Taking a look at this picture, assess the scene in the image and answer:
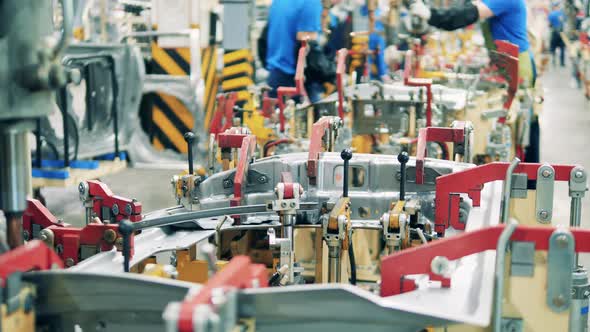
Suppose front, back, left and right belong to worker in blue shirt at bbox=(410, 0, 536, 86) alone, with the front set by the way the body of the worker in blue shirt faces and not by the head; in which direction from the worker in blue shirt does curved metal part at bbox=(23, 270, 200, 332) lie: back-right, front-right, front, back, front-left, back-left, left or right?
left

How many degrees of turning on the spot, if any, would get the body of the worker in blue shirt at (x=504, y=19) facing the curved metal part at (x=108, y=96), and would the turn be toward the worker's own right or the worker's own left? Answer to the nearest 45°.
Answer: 0° — they already face it

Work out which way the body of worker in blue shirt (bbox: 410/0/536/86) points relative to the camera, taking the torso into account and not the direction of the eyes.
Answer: to the viewer's left

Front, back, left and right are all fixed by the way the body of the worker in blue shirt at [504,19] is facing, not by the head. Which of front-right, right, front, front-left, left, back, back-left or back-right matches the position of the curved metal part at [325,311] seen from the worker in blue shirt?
left

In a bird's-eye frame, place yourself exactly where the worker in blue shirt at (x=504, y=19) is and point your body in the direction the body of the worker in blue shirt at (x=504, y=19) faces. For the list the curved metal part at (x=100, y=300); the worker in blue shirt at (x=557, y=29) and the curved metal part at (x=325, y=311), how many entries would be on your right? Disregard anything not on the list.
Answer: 1

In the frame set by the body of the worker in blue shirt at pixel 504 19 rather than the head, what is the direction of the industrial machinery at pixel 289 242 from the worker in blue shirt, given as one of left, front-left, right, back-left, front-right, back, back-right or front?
left

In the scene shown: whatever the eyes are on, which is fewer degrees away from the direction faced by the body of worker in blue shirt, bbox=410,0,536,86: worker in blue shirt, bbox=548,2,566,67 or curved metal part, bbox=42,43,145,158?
the curved metal part

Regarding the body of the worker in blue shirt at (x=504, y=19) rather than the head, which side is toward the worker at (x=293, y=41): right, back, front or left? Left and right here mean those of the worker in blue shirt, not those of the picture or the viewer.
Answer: front

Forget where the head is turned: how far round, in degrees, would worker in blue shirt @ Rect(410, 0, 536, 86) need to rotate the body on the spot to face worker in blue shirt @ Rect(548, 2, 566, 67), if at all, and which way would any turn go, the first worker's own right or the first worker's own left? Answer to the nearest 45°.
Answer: approximately 90° to the first worker's own right
